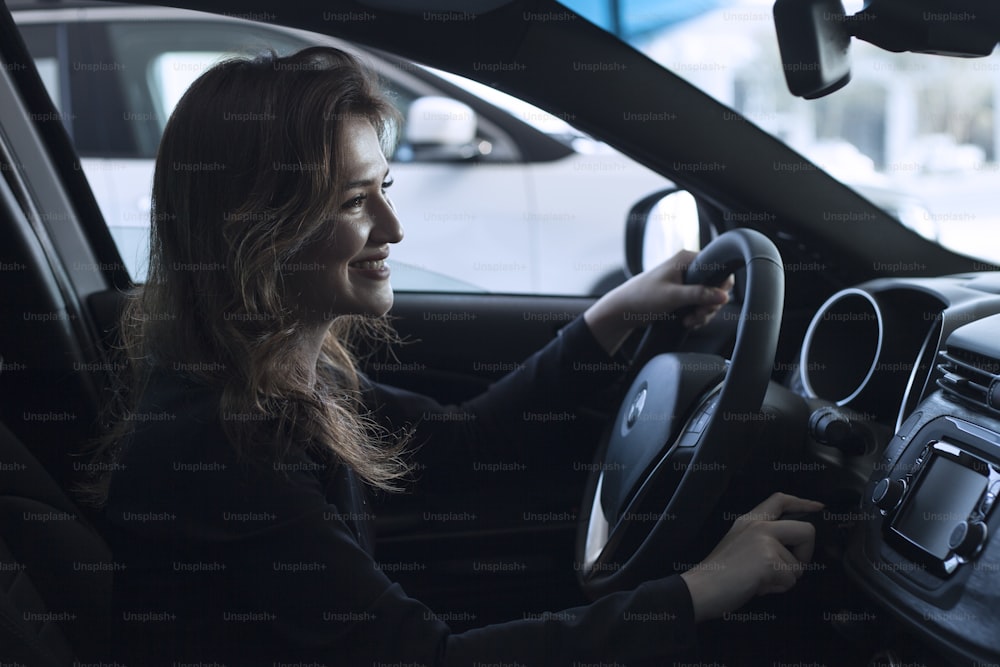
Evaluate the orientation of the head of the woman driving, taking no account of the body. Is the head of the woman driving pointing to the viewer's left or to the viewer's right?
to the viewer's right

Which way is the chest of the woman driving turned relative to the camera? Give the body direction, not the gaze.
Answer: to the viewer's right
